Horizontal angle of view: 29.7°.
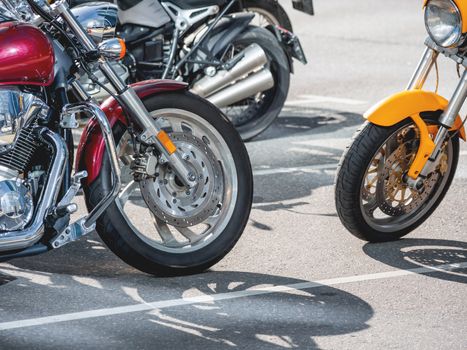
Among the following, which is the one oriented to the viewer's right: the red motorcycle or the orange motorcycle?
the red motorcycle

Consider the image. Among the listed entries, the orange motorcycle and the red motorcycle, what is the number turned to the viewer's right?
1

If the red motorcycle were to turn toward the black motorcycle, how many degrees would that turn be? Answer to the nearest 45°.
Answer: approximately 90° to its left

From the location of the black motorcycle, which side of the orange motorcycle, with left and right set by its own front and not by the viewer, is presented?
right

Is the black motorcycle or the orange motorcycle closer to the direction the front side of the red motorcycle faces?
the orange motorcycle

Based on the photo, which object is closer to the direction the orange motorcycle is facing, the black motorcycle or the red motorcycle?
the red motorcycle

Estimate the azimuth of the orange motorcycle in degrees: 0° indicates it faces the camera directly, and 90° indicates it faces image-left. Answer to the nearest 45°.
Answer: approximately 45°

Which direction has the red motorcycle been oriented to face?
to the viewer's right
